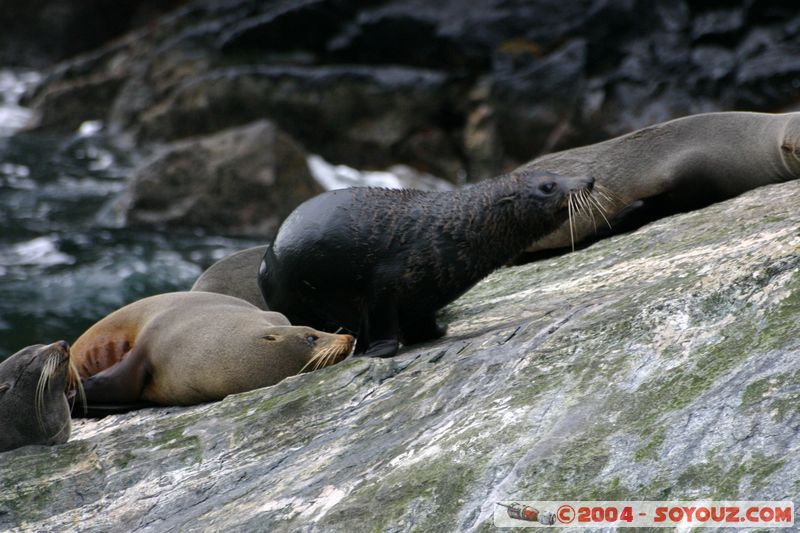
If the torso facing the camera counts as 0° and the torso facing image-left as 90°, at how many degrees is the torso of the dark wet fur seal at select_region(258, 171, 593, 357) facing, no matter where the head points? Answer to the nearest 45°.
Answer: approximately 270°

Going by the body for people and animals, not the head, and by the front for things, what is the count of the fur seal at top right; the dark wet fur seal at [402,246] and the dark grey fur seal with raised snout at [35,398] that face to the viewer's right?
3

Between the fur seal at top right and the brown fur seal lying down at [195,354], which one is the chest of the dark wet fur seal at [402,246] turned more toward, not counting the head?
the fur seal at top right

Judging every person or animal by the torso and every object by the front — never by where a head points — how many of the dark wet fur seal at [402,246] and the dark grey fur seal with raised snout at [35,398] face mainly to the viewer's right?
2

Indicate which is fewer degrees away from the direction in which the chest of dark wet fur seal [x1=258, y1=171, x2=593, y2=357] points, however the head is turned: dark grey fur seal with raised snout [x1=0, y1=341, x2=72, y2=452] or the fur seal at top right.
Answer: the fur seal at top right

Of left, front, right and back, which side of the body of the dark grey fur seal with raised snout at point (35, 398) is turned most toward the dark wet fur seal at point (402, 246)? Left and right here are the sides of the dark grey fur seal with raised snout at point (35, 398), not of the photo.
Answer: front

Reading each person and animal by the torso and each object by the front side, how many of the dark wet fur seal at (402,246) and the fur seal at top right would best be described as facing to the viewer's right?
2

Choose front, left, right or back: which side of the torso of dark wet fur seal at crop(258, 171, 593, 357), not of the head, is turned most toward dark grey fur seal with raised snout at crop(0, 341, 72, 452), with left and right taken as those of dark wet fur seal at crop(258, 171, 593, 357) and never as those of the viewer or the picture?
back

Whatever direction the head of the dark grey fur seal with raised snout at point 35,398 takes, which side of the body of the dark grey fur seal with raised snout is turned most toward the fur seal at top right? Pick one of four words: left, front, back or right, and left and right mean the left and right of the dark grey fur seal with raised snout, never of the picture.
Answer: front

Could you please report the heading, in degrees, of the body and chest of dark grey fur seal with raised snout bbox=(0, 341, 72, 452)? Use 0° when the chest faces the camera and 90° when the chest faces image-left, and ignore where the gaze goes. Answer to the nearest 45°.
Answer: approximately 270°

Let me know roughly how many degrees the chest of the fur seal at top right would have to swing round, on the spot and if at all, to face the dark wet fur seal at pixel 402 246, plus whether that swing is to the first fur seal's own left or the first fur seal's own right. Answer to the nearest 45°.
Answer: approximately 135° to the first fur seal's own right
